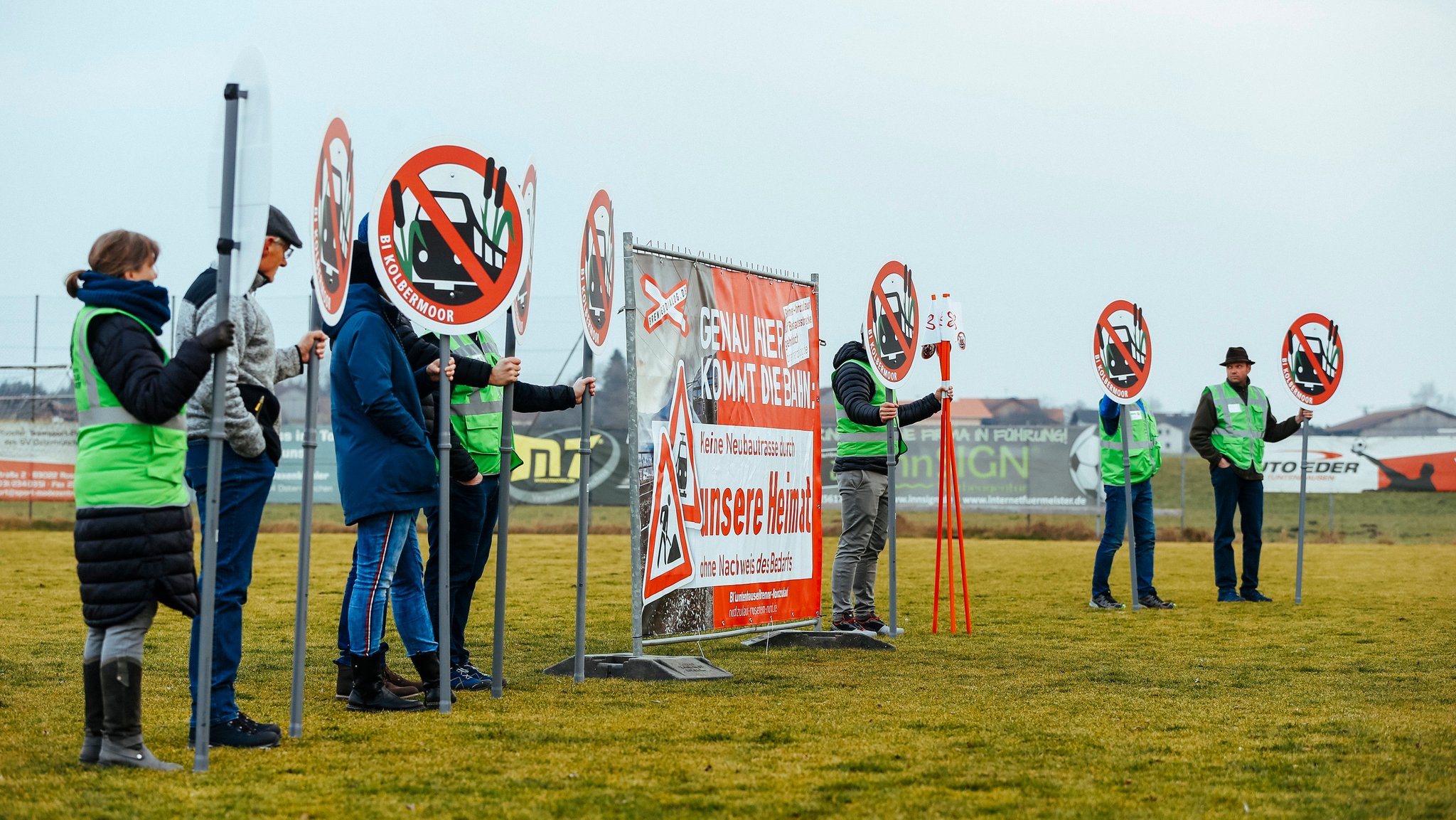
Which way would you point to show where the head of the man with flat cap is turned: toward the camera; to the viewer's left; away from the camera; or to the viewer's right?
to the viewer's right

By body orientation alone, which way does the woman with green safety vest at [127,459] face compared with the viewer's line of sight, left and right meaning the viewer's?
facing to the right of the viewer

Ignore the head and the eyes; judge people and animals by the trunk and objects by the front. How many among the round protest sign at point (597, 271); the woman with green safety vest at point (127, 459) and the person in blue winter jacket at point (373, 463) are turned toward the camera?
0

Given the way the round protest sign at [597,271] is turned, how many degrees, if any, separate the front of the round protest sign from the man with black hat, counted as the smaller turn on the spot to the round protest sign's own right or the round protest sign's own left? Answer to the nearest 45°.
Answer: approximately 45° to the round protest sign's own left

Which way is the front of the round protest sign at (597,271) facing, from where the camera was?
facing to the right of the viewer

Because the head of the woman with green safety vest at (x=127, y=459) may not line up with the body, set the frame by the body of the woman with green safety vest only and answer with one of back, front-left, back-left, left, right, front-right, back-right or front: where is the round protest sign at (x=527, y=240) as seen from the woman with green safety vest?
front-left

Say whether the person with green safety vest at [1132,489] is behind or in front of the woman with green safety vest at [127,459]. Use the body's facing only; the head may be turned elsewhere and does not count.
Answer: in front

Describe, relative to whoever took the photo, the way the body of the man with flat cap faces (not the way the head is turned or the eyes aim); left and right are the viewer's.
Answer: facing to the right of the viewer

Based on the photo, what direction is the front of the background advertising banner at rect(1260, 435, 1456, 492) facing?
toward the camera

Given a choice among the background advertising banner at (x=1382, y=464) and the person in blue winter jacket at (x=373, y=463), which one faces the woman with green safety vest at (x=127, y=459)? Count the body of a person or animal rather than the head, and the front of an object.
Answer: the background advertising banner

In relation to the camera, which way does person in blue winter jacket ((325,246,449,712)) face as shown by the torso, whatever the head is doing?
to the viewer's right

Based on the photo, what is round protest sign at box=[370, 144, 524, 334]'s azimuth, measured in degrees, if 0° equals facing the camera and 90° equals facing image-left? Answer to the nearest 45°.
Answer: approximately 315°

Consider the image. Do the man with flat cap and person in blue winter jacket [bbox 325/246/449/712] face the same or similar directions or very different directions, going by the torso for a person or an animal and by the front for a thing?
same or similar directions
